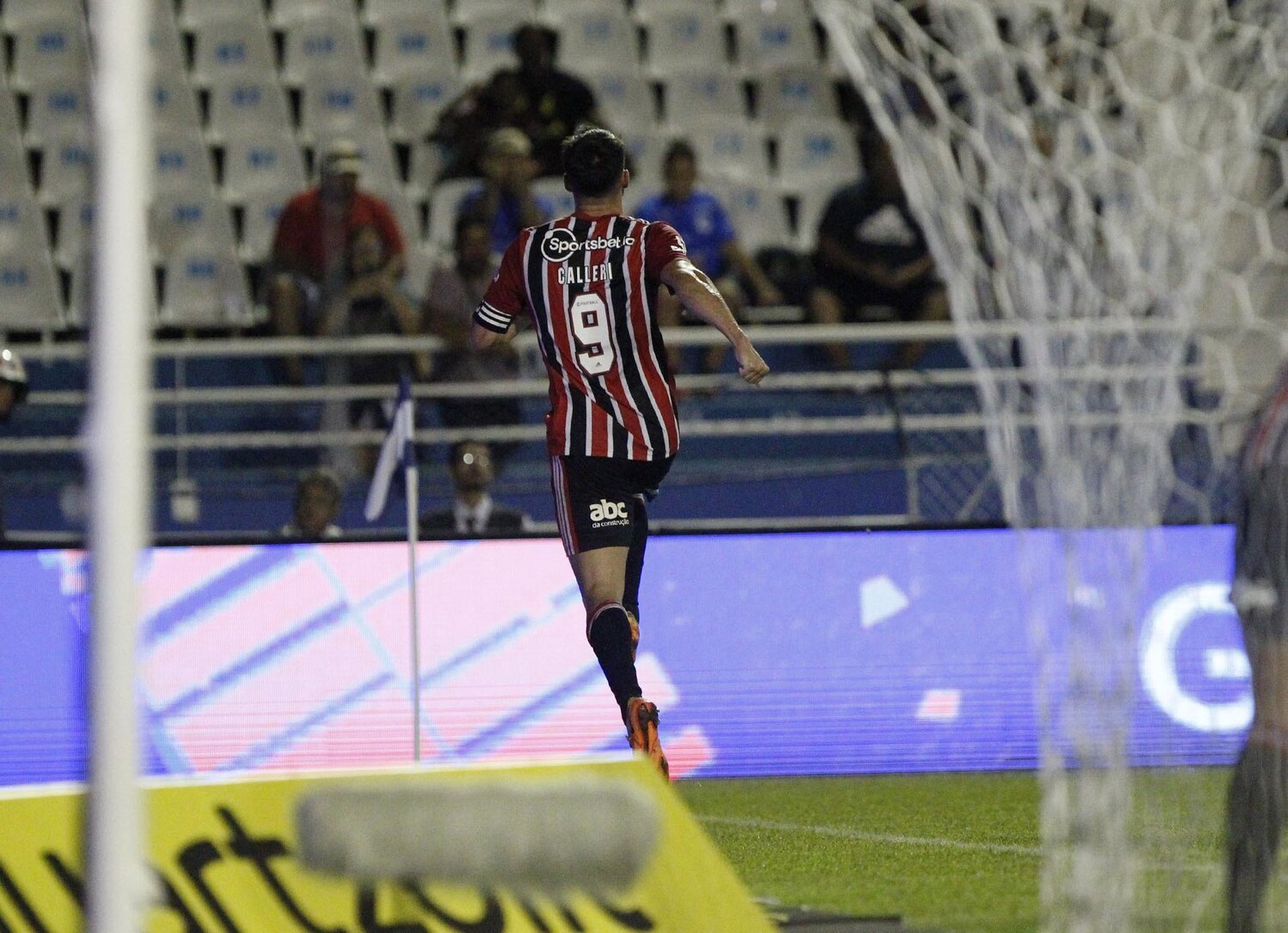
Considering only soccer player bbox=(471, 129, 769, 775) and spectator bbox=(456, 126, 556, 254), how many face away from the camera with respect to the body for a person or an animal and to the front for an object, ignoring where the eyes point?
1

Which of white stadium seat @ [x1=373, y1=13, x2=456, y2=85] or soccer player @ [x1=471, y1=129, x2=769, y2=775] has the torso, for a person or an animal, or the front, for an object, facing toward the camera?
the white stadium seat

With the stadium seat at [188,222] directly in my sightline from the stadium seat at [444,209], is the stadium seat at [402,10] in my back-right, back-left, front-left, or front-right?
front-right

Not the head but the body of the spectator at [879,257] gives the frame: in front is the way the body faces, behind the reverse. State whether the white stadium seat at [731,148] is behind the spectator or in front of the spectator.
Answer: behind

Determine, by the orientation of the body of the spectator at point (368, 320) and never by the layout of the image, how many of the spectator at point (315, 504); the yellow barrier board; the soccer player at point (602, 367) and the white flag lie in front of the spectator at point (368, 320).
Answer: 4

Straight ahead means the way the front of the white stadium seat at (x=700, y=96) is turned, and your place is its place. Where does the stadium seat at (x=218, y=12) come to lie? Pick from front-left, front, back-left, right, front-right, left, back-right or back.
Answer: right

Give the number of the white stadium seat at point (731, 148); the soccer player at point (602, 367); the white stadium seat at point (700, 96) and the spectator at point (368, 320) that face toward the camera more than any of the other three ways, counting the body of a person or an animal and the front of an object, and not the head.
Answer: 3

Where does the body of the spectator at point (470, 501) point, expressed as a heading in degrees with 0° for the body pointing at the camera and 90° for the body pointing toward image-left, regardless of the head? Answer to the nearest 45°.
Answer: approximately 0°

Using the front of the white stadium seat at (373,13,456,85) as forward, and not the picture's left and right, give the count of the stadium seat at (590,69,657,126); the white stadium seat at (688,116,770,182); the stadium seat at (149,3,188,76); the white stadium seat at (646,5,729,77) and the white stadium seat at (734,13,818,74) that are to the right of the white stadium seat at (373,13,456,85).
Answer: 1

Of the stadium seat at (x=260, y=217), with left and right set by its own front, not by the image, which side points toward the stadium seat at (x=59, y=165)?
right

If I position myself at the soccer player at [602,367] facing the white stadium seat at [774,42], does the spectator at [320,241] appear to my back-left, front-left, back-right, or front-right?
front-left

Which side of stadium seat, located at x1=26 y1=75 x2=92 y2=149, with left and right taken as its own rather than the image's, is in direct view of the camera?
front

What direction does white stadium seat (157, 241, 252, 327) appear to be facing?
toward the camera

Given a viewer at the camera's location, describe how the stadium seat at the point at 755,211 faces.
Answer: facing the viewer

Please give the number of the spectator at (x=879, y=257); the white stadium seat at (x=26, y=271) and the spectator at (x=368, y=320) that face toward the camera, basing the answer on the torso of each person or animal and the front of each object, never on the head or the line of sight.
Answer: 3

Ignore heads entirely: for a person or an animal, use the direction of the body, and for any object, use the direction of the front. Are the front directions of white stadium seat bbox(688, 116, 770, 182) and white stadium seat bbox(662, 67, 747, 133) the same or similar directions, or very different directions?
same or similar directions

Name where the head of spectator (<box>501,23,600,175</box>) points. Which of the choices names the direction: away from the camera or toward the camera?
toward the camera

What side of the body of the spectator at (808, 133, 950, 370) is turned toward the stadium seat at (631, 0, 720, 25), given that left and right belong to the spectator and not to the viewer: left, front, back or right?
back

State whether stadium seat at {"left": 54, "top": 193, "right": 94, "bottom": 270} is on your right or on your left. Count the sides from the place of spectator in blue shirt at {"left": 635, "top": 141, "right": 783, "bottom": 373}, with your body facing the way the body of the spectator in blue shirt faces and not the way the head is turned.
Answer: on your right
